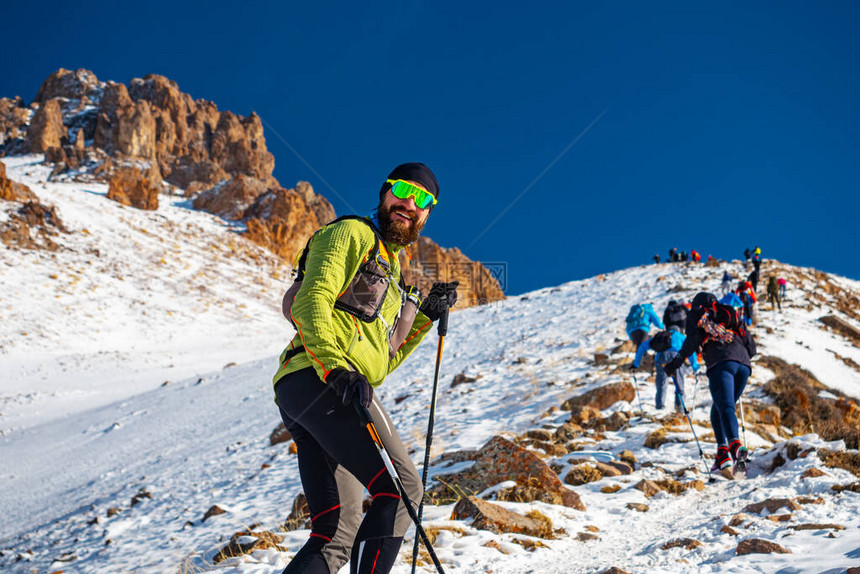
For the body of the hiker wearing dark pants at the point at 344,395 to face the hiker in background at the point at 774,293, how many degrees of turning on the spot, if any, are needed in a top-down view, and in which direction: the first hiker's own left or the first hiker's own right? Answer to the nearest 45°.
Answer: approximately 90° to the first hiker's own left

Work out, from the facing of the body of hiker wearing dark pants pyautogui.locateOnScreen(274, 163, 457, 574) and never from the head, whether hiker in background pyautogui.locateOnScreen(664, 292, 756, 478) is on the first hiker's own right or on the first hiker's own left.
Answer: on the first hiker's own left

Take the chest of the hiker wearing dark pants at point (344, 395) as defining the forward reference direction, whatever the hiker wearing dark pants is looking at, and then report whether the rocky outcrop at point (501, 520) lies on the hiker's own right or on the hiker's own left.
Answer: on the hiker's own left

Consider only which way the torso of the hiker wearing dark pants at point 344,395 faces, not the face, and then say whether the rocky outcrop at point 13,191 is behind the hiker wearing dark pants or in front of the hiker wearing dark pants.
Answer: behind

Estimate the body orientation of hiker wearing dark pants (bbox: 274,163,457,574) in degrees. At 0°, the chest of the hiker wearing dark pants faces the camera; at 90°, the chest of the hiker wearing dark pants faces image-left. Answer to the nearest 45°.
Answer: approximately 315°

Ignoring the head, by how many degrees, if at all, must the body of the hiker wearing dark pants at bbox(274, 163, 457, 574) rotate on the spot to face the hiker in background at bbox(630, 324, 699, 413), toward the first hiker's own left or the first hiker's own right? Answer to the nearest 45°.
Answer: approximately 90° to the first hiker's own left

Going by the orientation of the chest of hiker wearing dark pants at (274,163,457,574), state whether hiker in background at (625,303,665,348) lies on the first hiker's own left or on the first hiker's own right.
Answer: on the first hiker's own left

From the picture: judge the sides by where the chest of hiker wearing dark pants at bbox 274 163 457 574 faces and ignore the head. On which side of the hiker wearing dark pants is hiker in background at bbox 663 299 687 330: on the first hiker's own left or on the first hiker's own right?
on the first hiker's own left

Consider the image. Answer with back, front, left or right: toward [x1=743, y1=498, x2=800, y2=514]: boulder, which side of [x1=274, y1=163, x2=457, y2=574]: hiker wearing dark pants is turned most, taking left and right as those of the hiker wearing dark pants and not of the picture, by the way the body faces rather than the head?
left
